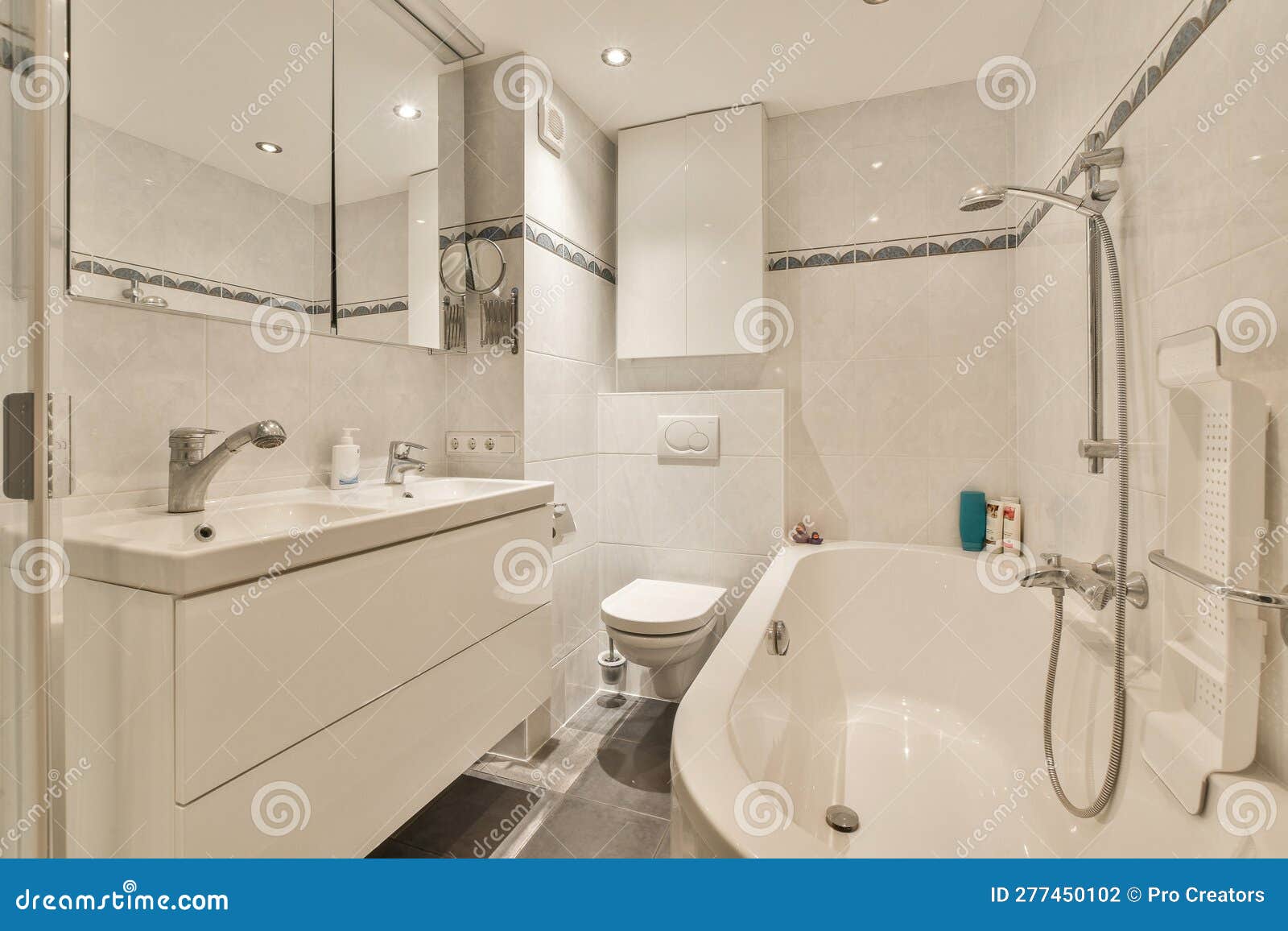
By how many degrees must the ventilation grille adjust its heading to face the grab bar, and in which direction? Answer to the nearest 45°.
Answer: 0° — it already faces it

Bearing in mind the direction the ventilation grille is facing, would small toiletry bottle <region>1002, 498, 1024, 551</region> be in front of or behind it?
in front

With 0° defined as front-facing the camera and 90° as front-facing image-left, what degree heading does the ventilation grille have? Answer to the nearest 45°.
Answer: approximately 315°

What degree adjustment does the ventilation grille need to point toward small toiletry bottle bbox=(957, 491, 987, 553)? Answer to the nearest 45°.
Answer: approximately 45° to its left

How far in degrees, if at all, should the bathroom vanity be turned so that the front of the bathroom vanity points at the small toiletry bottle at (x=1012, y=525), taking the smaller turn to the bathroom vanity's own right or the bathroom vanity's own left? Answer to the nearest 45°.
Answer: approximately 45° to the bathroom vanity's own left

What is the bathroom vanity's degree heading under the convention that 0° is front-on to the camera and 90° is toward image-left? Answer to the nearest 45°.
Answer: approximately 315°

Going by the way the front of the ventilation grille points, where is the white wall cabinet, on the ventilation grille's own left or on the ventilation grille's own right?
on the ventilation grille's own left

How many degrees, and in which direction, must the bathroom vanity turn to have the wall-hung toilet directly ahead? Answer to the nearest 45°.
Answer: approximately 90° to its left

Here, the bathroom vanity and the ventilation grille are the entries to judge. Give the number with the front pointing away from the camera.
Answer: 0
